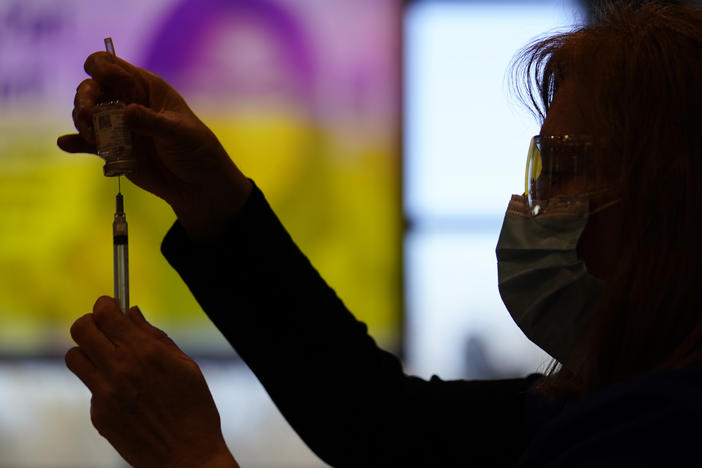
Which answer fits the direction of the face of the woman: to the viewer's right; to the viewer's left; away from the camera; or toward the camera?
to the viewer's left

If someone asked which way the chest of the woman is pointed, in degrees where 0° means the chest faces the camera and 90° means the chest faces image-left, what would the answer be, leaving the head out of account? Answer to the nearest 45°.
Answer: approximately 90°
